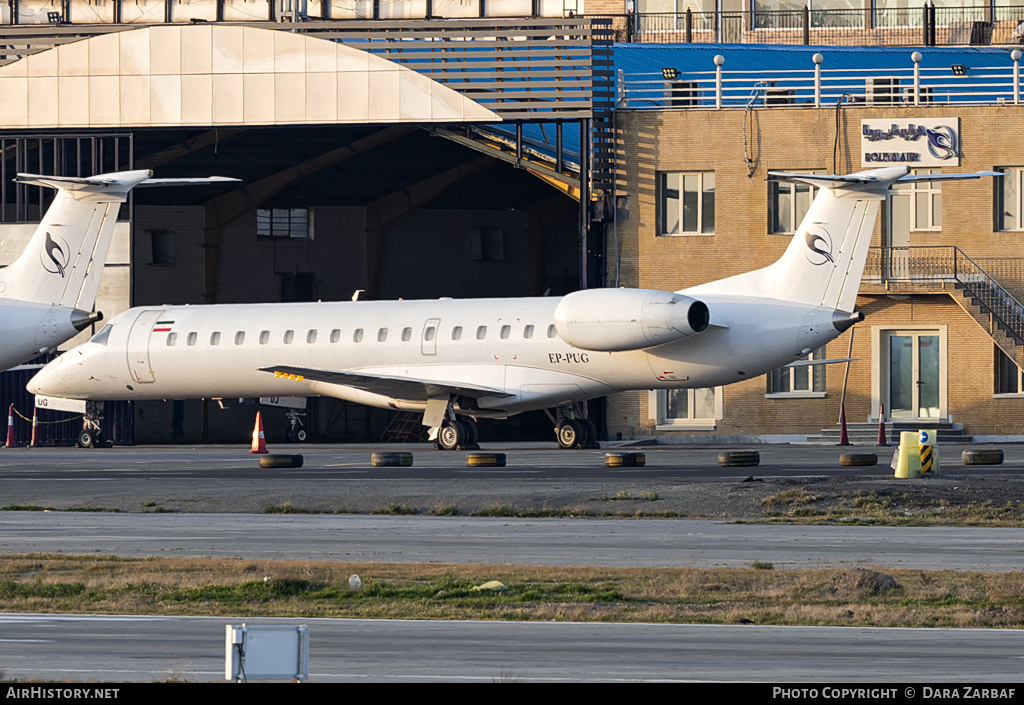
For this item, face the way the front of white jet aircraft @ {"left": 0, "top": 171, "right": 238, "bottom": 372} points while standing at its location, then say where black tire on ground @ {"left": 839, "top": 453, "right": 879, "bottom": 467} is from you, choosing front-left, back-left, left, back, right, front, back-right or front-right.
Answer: back

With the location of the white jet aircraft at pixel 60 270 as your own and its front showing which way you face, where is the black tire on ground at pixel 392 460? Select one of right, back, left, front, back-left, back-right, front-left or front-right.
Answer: back

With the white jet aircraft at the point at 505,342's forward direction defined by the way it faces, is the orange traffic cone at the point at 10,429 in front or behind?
in front

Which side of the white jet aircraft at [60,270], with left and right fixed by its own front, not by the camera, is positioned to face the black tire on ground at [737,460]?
back

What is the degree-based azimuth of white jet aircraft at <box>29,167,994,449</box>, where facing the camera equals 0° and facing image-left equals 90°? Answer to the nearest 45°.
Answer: approximately 135°

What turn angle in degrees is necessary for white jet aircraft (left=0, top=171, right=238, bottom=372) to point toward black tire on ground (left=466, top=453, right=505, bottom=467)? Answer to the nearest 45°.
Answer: approximately 180°

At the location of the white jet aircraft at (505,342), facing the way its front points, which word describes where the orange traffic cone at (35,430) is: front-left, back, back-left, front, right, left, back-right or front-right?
front

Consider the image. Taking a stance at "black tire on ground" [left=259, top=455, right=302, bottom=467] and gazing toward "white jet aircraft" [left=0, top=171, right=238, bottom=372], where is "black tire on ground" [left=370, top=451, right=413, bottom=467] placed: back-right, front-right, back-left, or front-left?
back-right

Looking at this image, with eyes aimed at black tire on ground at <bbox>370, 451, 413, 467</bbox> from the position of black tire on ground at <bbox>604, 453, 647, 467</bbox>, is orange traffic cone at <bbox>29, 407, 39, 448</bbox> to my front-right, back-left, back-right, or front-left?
front-right

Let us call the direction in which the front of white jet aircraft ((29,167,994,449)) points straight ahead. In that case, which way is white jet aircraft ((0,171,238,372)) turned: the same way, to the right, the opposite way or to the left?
the same way

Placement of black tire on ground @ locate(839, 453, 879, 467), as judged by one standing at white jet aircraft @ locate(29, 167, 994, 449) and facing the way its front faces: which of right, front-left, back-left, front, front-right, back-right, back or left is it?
back

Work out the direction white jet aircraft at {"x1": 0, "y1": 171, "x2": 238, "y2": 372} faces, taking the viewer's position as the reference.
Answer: facing away from the viewer and to the left of the viewer
